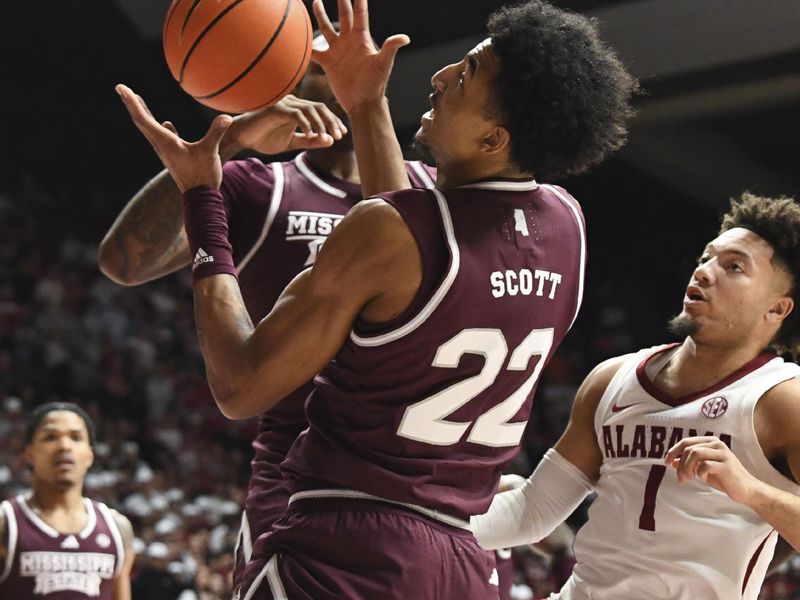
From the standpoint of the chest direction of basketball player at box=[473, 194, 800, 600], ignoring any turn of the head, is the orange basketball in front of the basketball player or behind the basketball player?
in front

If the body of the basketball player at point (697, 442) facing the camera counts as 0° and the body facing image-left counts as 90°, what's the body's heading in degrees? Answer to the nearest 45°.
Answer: approximately 45°

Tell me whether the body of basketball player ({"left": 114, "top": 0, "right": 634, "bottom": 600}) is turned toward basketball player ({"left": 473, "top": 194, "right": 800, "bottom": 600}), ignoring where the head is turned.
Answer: no

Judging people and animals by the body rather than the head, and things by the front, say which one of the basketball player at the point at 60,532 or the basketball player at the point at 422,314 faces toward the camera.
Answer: the basketball player at the point at 60,532

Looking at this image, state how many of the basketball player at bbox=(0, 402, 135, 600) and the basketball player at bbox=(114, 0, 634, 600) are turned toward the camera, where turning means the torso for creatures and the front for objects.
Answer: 1

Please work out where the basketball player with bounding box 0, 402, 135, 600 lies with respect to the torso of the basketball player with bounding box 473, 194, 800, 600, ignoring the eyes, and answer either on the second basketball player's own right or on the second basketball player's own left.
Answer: on the second basketball player's own right

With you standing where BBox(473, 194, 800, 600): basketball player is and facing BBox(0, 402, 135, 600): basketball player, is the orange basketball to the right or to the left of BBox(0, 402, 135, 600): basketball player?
left

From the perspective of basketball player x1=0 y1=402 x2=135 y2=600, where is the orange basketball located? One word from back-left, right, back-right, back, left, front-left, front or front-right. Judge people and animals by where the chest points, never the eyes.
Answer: front

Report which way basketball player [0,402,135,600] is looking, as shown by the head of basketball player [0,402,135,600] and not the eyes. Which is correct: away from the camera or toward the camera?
toward the camera

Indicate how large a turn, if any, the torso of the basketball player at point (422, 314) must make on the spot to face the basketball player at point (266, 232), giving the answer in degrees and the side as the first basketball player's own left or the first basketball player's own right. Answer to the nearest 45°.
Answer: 0° — they already face them

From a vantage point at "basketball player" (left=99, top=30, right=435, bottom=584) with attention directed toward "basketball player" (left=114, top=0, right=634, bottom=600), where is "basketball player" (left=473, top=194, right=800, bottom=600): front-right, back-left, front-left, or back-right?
front-left

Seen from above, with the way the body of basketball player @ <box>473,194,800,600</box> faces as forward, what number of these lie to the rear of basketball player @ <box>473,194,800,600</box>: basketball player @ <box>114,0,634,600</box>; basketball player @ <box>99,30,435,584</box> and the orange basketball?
0

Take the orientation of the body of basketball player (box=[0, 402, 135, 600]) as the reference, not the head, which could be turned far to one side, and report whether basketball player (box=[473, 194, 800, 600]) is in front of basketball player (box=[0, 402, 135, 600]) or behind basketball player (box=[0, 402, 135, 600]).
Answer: in front

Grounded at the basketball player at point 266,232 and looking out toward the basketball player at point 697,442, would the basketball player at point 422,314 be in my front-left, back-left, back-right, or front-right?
front-right

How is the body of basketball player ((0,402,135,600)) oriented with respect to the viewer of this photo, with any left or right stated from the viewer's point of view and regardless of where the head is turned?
facing the viewer
